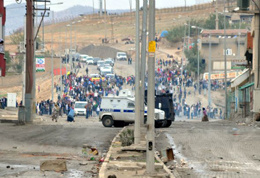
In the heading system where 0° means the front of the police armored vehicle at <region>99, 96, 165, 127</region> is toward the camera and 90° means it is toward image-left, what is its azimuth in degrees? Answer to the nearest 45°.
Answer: approximately 270°

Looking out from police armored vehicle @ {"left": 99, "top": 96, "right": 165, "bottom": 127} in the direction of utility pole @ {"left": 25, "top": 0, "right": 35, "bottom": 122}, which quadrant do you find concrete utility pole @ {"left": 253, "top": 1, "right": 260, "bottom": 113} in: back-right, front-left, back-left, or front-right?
back-right

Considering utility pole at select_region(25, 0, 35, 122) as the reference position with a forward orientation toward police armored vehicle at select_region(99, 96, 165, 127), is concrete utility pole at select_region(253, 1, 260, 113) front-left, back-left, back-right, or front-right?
front-left

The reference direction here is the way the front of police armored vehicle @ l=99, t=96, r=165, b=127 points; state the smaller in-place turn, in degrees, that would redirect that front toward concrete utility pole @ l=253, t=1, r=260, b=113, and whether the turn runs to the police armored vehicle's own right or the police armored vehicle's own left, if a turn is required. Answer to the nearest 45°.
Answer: approximately 45° to the police armored vehicle's own left

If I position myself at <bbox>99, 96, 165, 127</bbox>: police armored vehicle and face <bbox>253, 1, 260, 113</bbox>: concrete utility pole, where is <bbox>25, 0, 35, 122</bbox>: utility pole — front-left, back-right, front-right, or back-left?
back-left

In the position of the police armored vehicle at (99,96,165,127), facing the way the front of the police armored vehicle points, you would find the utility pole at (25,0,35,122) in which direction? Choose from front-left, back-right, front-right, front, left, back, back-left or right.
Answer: back

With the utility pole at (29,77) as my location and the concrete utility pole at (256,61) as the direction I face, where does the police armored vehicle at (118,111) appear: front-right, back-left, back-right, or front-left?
front-right
